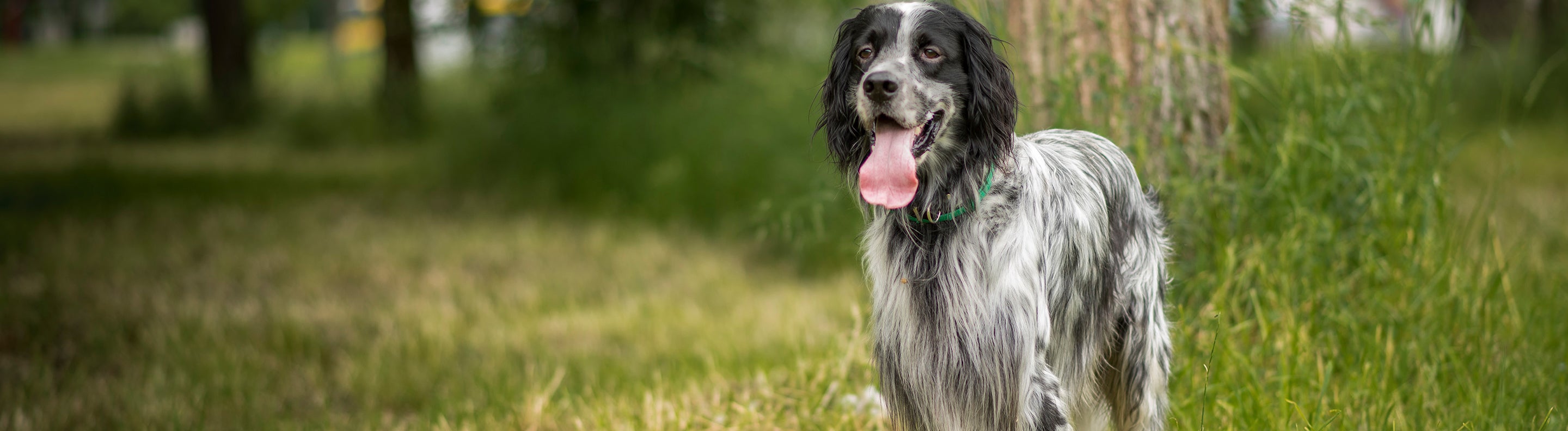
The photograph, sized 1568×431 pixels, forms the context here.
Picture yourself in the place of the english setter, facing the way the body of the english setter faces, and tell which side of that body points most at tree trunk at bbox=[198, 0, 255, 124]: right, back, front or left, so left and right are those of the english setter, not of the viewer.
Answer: right

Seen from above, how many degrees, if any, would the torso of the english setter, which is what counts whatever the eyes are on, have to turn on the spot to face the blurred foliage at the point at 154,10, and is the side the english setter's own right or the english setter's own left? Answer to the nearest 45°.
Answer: approximately 90° to the english setter's own right

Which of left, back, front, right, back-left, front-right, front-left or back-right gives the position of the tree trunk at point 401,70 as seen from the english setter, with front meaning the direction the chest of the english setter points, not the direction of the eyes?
right

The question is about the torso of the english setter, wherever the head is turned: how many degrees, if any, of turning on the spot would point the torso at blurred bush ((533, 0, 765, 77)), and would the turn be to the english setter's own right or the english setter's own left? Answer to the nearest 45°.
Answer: approximately 90° to the english setter's own right

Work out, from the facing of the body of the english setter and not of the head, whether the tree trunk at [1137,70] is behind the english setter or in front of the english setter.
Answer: behind

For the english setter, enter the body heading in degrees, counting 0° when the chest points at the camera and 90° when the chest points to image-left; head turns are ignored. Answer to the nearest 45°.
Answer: approximately 45°

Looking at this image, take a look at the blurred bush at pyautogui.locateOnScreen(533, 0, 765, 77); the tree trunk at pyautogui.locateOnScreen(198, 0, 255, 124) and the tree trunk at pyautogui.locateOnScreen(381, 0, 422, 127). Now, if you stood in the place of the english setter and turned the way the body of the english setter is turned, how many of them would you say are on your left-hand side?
0

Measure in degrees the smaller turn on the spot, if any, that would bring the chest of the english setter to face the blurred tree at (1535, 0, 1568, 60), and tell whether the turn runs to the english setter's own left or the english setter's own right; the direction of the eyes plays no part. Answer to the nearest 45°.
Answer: approximately 180°

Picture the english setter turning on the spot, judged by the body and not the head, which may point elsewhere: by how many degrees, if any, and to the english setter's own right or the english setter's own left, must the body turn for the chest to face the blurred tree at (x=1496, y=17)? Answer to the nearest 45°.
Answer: approximately 180°

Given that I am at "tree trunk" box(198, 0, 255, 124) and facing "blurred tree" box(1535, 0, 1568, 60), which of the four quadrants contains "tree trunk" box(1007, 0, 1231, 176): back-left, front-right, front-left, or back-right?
front-right

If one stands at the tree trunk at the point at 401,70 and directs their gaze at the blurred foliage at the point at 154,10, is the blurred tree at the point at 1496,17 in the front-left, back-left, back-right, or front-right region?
back-right

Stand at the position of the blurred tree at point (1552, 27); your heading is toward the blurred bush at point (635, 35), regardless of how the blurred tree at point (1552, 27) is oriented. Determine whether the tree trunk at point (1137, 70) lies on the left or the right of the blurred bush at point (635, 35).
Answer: left
